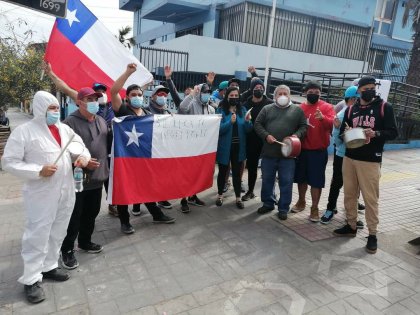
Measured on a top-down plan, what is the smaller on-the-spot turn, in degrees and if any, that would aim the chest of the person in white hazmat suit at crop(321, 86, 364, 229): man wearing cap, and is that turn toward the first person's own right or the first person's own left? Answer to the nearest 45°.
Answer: approximately 45° to the first person's own left

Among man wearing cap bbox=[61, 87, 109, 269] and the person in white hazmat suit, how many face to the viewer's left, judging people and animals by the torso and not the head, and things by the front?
0

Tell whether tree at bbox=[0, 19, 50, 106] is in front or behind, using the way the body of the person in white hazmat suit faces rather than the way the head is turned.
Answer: behind

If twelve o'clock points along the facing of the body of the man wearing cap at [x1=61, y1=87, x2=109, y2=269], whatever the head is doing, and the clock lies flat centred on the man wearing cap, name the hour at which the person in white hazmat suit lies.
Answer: The person in white hazmat suit is roughly at 3 o'clock from the man wearing cap.

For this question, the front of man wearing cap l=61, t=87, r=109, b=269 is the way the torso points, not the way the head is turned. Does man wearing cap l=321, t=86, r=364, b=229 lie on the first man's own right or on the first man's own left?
on the first man's own left

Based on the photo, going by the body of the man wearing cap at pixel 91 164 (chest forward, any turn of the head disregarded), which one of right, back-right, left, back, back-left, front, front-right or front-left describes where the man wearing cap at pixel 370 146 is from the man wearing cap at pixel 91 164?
front-left

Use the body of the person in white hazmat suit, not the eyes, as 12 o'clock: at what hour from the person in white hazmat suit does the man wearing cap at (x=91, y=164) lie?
The man wearing cap is roughly at 9 o'clock from the person in white hazmat suit.

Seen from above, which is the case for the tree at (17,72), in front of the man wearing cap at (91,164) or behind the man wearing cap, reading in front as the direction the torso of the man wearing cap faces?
behind

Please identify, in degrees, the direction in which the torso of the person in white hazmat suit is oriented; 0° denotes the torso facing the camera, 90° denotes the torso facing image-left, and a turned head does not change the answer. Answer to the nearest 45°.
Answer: approximately 315°

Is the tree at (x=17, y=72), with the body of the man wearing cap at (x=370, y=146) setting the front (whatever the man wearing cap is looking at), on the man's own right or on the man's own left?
on the man's own right
